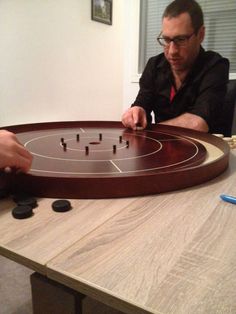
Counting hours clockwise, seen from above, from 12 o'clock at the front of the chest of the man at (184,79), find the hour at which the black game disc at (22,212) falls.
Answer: The black game disc is roughly at 11 o'clock from the man.

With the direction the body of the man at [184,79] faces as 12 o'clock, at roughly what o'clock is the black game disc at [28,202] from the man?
The black game disc is roughly at 11 o'clock from the man.

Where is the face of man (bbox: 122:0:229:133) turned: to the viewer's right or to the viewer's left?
to the viewer's left

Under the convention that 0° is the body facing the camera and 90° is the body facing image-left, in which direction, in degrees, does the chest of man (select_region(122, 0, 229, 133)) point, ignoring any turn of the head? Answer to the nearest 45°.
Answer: approximately 45°

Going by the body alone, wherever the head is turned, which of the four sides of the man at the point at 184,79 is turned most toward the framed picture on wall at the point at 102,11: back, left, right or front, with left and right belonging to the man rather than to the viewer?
right

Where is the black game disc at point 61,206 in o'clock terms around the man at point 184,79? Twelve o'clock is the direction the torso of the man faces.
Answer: The black game disc is roughly at 11 o'clock from the man.

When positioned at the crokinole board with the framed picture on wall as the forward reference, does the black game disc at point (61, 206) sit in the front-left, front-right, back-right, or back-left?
back-left
